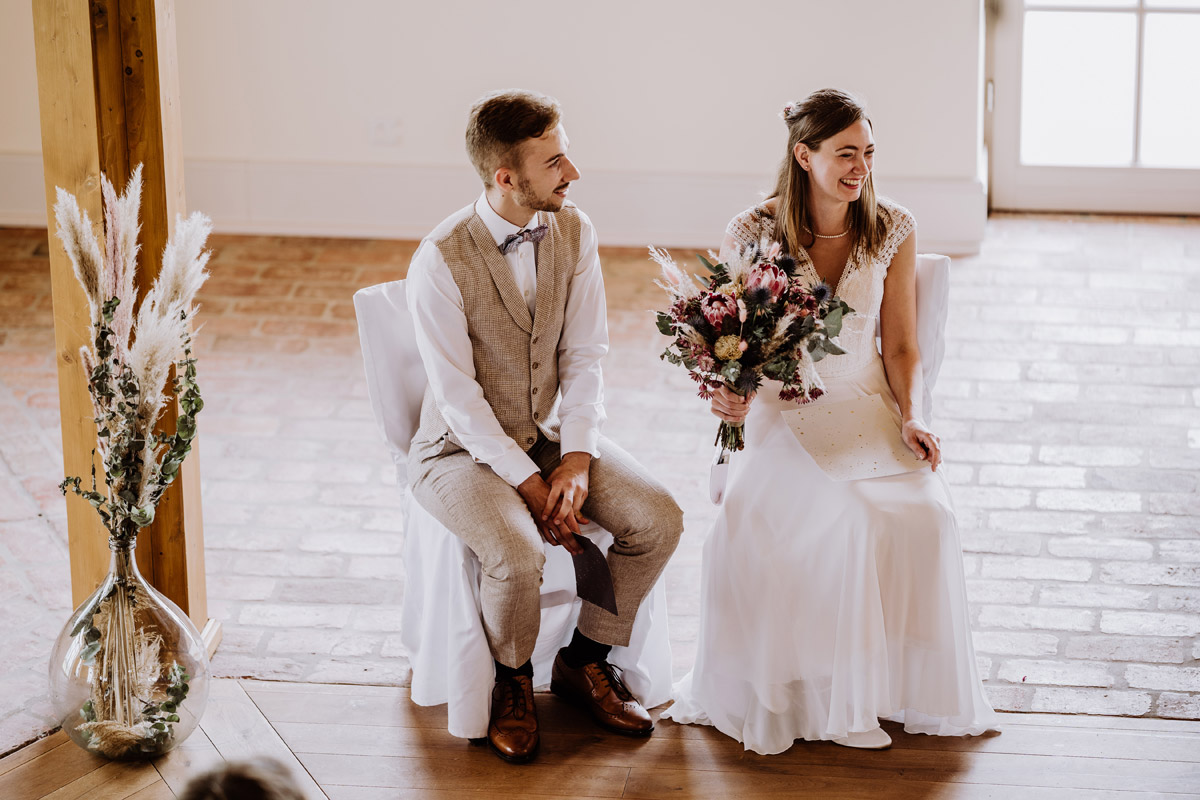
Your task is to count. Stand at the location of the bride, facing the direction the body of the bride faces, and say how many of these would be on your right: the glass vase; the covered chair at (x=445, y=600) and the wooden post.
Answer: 3

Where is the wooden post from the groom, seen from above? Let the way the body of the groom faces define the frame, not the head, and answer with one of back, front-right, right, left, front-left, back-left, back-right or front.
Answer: back-right

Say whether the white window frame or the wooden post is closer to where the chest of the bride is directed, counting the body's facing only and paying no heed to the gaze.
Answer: the wooden post

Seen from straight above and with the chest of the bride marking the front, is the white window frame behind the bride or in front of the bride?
behind

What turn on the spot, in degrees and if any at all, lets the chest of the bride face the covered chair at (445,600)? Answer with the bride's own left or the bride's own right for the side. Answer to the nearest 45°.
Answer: approximately 90° to the bride's own right

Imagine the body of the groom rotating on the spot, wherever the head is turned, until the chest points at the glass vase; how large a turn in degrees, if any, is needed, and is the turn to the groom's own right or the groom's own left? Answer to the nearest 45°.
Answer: approximately 135° to the groom's own right

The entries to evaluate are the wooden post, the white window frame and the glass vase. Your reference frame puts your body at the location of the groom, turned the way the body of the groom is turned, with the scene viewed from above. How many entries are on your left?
1

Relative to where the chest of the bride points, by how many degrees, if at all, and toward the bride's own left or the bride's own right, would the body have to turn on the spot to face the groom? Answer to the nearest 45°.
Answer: approximately 90° to the bride's own right

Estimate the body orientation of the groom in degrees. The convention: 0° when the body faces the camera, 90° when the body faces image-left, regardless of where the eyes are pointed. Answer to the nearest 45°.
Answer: approximately 315°

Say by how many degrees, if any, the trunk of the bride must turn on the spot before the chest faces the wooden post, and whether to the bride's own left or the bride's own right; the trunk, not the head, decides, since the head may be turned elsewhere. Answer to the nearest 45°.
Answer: approximately 90° to the bride's own right

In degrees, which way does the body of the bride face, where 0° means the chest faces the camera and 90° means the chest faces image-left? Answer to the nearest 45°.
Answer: approximately 0°

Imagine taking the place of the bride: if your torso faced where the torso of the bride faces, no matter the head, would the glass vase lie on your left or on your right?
on your right

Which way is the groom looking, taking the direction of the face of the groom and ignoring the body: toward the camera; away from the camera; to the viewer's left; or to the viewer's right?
to the viewer's right

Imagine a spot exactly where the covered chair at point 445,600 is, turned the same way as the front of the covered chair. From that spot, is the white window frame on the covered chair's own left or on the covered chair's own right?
on the covered chair's own left
